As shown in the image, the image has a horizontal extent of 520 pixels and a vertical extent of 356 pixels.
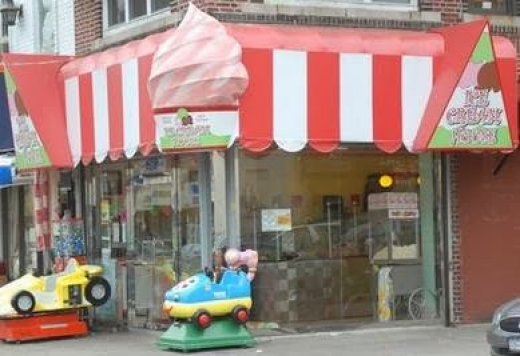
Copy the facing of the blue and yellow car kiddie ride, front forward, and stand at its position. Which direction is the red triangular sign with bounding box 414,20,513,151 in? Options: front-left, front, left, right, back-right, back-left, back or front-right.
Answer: back-left

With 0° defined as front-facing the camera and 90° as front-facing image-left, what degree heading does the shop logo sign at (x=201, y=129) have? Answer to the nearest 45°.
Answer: approximately 0°

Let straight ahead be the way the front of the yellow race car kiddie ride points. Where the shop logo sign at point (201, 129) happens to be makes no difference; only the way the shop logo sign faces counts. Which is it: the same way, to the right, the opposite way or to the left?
to the left

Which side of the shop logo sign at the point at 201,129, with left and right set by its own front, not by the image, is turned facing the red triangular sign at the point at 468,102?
left

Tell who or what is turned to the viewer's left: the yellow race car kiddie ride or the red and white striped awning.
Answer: the yellow race car kiddie ride

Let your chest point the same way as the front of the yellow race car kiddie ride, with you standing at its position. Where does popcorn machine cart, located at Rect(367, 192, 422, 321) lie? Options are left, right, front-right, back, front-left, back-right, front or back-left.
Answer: back

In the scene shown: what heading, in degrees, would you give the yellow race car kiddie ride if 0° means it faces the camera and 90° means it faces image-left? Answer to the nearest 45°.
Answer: approximately 90°

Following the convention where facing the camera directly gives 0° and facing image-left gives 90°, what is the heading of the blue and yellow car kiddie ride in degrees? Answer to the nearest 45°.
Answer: approximately 45°
